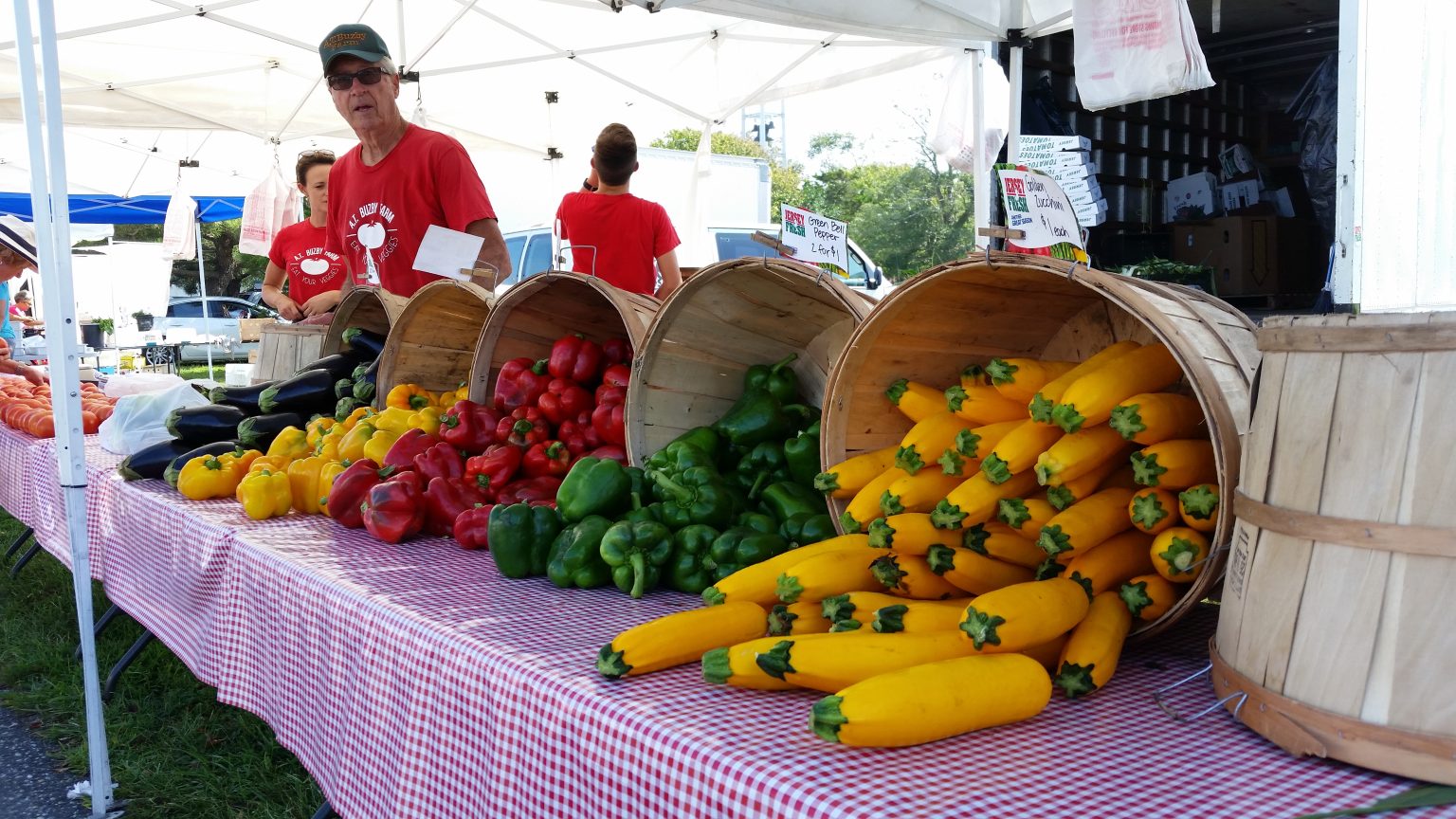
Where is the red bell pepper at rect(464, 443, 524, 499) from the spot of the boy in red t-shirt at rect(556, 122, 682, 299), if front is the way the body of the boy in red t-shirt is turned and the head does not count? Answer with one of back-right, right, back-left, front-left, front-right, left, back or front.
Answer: back

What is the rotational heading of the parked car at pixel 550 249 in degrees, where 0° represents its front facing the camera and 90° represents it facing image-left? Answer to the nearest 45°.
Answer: approximately 270°

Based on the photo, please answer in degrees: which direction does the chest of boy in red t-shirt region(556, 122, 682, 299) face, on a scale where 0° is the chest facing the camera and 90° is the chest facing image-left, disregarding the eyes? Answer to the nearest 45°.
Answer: approximately 180°

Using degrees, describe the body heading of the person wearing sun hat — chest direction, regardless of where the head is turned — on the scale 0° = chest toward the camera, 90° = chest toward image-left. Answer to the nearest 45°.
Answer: approximately 270°

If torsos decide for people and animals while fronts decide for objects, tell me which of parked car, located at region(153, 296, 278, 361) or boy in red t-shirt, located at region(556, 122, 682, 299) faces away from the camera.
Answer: the boy in red t-shirt

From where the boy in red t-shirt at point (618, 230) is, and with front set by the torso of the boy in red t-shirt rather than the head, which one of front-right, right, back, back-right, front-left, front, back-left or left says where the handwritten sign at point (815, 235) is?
back

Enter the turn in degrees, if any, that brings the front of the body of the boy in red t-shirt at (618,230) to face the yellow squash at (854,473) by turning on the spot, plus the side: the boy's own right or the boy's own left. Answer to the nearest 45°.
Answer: approximately 180°

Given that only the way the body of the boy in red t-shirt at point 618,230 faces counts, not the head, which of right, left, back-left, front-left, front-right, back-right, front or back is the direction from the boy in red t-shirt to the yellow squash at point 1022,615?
back

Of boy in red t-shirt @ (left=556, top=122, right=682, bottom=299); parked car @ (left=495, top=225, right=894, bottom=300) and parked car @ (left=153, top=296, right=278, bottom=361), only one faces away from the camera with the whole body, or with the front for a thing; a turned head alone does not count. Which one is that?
the boy in red t-shirt
